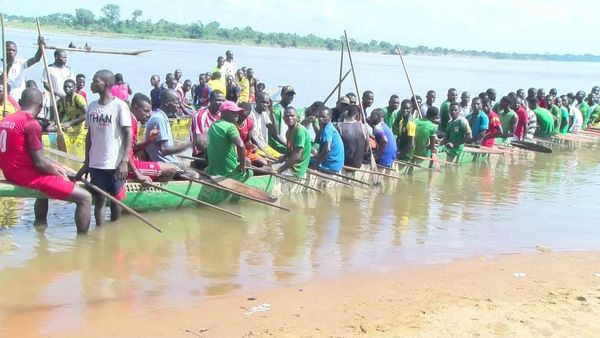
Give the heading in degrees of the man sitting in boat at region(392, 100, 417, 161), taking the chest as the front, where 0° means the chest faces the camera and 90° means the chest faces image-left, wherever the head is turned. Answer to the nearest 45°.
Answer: approximately 45°

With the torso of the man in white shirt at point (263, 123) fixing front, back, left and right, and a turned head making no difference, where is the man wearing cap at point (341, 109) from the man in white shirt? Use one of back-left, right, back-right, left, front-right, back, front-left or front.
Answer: left

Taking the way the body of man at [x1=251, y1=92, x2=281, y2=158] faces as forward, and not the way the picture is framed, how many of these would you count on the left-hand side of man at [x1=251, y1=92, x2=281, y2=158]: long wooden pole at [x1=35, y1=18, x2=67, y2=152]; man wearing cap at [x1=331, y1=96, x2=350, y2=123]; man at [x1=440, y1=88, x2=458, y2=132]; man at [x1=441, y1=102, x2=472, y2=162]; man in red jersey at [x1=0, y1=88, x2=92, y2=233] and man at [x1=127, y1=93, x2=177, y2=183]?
3

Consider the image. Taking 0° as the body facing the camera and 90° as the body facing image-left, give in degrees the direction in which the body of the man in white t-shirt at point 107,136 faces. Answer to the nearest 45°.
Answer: approximately 45°

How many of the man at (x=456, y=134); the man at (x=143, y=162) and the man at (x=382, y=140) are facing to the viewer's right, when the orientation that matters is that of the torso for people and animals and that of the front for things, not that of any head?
1

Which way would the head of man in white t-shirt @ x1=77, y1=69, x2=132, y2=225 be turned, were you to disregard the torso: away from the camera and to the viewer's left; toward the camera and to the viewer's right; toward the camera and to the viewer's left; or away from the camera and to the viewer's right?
toward the camera and to the viewer's left

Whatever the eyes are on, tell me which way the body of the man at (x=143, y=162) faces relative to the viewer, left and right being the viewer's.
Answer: facing to the right of the viewer
